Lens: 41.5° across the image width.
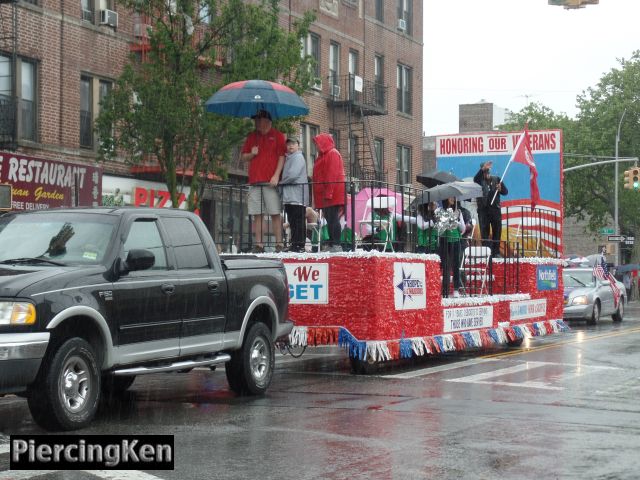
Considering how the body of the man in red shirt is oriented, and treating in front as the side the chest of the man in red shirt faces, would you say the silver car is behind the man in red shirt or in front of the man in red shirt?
behind

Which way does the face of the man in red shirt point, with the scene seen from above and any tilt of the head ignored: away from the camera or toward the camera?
toward the camera

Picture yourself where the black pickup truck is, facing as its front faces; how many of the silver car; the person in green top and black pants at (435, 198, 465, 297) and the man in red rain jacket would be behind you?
3

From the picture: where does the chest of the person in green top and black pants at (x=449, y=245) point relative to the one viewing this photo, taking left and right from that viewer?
facing the viewer

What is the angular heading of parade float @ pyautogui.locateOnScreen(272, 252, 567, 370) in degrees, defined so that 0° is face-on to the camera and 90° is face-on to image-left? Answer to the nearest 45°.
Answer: approximately 45°

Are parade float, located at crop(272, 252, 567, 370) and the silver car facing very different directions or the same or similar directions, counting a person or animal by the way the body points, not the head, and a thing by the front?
same or similar directions

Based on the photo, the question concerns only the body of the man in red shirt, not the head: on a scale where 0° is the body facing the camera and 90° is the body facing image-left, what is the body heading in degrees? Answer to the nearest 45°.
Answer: approximately 0°

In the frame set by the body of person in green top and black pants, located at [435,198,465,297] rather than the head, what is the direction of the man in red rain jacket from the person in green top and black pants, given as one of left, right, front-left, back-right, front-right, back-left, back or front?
front-right

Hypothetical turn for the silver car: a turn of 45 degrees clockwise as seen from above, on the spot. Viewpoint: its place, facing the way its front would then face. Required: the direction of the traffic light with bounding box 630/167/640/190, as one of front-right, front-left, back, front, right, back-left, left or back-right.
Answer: right

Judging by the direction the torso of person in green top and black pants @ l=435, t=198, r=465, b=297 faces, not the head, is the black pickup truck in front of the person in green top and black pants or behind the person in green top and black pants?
in front

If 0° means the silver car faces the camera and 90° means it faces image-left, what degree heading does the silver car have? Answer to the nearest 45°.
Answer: approximately 45°

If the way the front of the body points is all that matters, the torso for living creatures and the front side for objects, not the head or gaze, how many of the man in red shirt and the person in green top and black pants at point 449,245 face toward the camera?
2

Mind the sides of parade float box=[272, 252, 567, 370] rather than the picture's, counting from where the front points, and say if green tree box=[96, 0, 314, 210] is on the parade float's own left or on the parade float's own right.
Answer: on the parade float's own right

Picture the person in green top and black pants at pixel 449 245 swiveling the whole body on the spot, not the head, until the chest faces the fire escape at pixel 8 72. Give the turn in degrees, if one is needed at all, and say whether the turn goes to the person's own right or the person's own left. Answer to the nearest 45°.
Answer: approximately 135° to the person's own right
